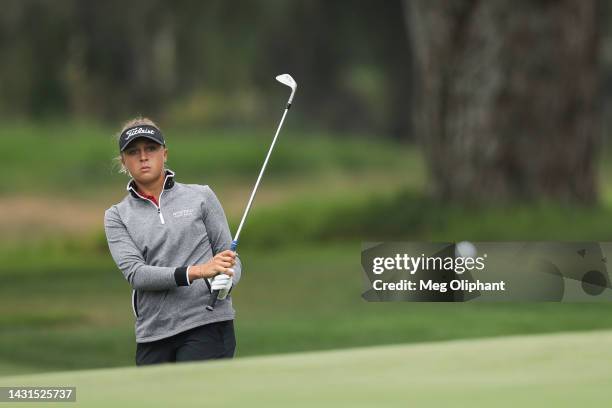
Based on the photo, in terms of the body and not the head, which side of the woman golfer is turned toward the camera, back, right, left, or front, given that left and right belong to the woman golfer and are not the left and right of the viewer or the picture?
front

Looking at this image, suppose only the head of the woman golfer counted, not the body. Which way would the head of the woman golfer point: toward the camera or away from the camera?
toward the camera

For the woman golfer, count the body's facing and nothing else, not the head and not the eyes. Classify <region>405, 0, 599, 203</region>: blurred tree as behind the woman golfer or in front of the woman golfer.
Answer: behind
